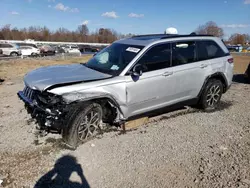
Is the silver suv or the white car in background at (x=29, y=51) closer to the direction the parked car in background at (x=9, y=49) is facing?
the white car in background

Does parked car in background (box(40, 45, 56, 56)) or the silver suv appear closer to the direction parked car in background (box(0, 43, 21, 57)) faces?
the parked car in background

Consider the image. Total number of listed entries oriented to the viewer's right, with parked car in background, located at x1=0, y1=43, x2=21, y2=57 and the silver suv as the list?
1

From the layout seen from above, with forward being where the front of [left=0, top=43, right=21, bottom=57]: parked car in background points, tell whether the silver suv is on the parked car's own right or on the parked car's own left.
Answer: on the parked car's own right

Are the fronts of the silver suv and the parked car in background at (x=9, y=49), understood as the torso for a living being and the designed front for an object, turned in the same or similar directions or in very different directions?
very different directions

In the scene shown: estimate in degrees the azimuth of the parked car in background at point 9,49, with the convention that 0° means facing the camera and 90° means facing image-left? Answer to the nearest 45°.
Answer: approximately 270°
